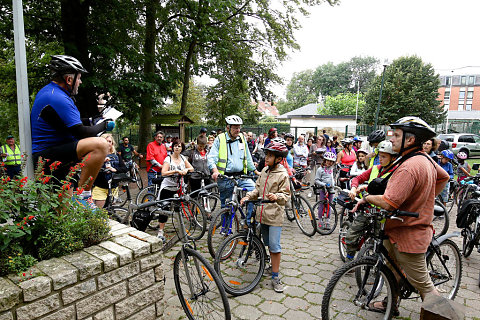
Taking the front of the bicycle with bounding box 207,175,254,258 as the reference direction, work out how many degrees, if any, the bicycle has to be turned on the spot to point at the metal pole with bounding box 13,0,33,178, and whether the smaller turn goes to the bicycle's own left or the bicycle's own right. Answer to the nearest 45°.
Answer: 0° — it already faces it

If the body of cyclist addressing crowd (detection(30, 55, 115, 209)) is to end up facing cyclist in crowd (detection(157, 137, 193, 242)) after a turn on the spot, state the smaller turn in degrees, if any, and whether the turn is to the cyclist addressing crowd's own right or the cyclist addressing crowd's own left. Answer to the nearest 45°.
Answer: approximately 45° to the cyclist addressing crowd's own left

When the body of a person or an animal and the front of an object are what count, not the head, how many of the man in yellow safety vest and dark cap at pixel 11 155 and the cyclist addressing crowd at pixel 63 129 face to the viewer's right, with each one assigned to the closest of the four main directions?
1

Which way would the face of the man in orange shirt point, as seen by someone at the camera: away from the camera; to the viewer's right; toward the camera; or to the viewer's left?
to the viewer's left

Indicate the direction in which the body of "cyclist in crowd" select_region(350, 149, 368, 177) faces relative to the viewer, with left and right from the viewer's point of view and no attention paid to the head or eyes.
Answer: facing the viewer and to the left of the viewer

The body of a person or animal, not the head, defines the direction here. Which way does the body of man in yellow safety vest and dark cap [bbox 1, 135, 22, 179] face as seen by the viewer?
toward the camera

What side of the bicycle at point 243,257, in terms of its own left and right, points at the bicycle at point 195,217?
right

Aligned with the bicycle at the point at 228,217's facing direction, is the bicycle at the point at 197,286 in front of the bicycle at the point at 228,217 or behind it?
in front

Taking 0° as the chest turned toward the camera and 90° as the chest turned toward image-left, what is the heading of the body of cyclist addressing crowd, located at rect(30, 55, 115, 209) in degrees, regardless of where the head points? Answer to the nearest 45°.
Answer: approximately 270°

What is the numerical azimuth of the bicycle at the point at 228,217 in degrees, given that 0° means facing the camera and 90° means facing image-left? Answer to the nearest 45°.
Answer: approximately 45°

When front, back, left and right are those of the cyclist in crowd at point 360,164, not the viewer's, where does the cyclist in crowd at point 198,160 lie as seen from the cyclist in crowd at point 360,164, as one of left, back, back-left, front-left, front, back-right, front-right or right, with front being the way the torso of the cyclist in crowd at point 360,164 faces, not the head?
front-right

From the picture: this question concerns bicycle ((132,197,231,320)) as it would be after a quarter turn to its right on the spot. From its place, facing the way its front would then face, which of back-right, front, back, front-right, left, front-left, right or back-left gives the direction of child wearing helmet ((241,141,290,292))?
back

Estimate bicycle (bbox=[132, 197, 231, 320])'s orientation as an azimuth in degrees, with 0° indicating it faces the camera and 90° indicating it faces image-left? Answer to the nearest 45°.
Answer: approximately 315°

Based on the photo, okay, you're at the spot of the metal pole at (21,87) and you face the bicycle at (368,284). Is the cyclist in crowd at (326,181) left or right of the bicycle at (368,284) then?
left

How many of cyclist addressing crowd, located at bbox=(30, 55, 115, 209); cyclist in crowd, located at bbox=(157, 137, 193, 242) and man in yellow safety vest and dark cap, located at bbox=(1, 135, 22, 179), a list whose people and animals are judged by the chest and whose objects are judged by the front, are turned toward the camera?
2

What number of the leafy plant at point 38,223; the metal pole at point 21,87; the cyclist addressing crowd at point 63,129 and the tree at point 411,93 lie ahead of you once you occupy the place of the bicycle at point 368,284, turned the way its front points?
3

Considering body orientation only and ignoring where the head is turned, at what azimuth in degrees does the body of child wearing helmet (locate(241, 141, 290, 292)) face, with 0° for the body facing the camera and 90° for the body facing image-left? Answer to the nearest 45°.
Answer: approximately 45°

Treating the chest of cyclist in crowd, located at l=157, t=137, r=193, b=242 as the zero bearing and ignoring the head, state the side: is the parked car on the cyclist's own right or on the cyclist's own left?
on the cyclist's own left

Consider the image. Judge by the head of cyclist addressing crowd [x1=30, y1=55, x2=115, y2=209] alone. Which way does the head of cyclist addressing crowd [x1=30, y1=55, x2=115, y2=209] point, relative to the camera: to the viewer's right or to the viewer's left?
to the viewer's right
